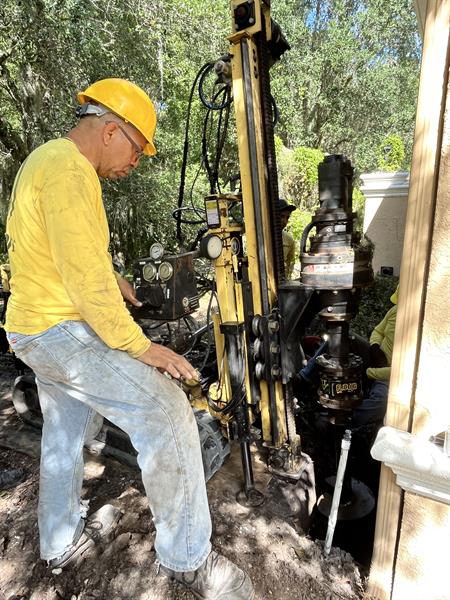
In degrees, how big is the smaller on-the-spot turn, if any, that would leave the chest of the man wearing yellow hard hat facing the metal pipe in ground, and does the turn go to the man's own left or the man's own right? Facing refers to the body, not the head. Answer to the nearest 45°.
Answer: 0° — they already face it

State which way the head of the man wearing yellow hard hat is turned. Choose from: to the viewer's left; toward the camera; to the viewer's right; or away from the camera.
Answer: to the viewer's right

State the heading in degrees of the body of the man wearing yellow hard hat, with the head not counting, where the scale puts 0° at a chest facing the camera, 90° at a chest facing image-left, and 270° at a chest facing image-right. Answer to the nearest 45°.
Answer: approximately 270°
